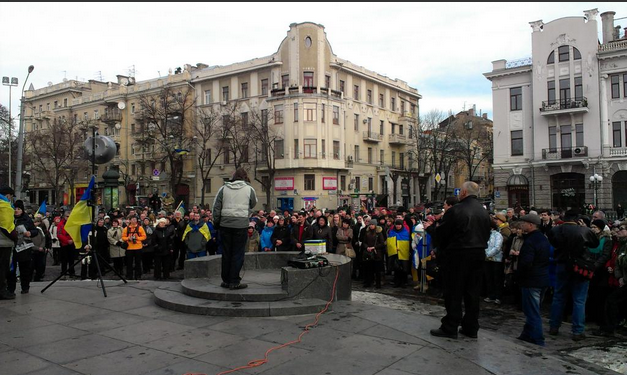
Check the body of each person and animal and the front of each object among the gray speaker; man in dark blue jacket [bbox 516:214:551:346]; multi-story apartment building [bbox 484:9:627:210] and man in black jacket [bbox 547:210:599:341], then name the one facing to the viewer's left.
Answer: man in dark blue jacket [bbox 516:214:551:346]

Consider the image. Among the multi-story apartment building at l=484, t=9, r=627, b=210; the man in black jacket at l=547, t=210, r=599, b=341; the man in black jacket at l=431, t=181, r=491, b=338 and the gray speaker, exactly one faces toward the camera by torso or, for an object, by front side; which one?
the multi-story apartment building

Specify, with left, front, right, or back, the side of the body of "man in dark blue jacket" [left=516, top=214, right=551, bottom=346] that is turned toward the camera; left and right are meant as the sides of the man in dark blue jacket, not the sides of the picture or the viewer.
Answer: left

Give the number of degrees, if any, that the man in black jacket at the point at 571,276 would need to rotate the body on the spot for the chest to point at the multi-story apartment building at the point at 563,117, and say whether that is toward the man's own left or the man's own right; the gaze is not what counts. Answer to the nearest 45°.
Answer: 0° — they already face it

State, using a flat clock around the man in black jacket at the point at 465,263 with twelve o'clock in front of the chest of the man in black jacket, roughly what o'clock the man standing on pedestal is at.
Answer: The man standing on pedestal is roughly at 11 o'clock from the man in black jacket.

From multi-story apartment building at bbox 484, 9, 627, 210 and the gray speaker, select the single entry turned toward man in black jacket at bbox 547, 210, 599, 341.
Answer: the multi-story apartment building

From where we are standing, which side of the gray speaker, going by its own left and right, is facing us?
back

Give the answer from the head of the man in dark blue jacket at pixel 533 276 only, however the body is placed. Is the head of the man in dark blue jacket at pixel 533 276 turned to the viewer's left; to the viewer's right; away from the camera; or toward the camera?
to the viewer's left

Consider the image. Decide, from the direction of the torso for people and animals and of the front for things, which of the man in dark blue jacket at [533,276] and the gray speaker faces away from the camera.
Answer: the gray speaker

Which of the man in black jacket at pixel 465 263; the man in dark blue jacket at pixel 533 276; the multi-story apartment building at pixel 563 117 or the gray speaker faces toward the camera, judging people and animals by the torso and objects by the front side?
the multi-story apartment building

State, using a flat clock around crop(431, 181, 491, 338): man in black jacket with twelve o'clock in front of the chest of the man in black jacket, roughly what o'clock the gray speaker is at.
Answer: The gray speaker is roughly at 11 o'clock from the man in black jacket.

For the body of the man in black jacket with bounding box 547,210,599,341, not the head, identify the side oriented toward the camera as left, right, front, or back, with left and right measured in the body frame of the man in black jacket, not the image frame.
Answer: back

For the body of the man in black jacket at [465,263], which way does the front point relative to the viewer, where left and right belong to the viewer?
facing away from the viewer and to the left of the viewer
